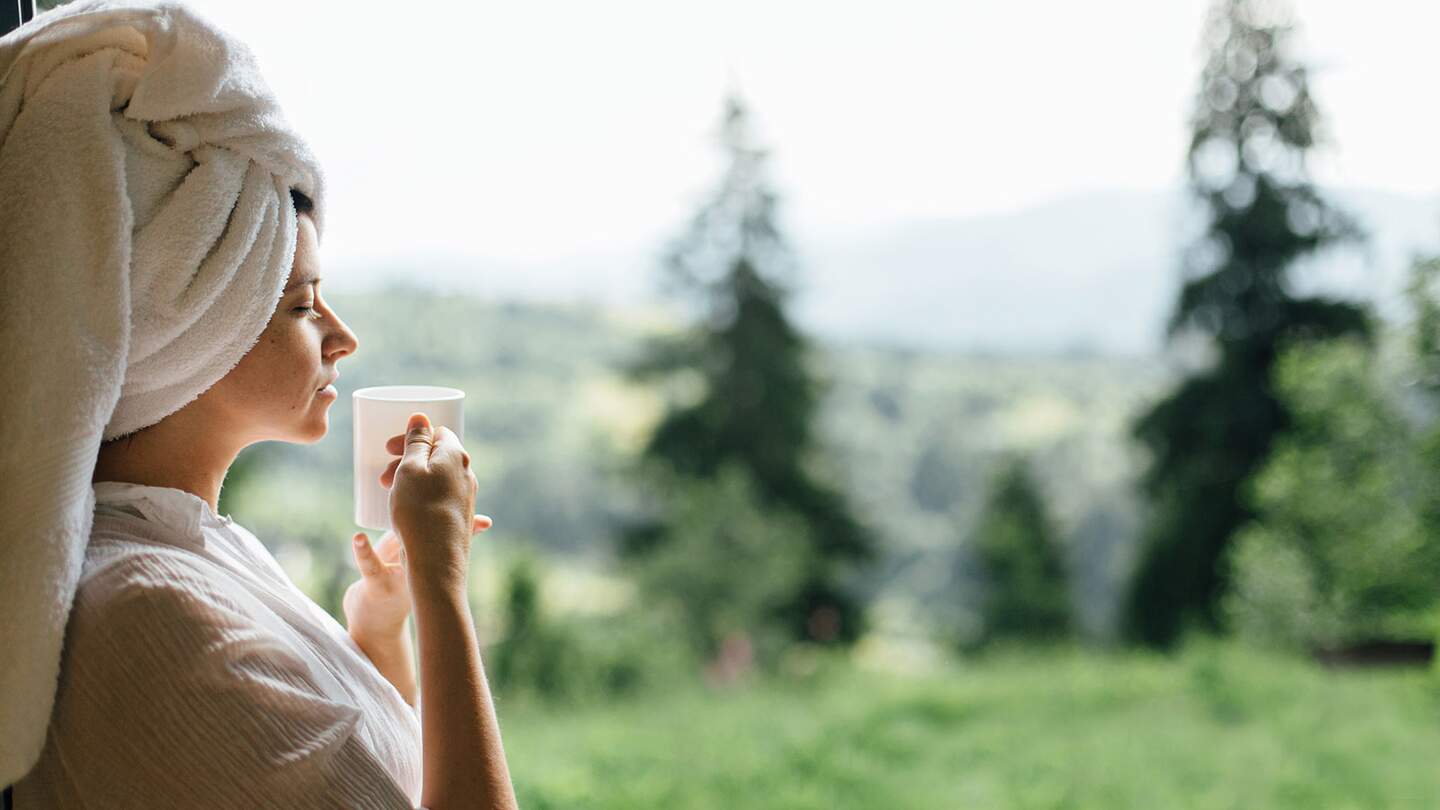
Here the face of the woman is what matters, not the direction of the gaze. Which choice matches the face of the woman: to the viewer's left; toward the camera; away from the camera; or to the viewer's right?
to the viewer's right

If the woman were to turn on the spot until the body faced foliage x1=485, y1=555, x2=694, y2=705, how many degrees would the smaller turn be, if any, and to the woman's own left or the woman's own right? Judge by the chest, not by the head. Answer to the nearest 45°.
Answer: approximately 90° to the woman's own left

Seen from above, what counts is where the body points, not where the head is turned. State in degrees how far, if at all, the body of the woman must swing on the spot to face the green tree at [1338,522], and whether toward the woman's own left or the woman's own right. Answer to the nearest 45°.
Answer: approximately 45° to the woman's own left

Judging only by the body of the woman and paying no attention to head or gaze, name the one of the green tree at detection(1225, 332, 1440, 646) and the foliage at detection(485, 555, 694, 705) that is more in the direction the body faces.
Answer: the green tree

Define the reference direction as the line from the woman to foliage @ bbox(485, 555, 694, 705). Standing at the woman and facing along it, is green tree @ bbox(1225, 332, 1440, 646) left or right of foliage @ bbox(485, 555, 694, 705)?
right

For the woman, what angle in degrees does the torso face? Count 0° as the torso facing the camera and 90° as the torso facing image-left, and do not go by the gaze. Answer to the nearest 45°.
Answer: approximately 270°

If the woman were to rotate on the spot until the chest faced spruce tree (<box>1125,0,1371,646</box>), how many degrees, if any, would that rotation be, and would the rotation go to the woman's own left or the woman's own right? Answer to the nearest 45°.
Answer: approximately 45° to the woman's own left
